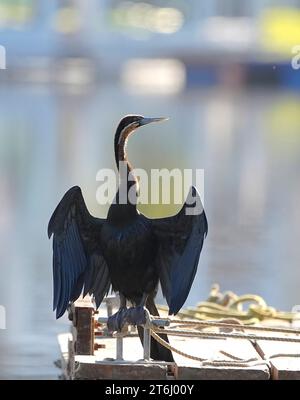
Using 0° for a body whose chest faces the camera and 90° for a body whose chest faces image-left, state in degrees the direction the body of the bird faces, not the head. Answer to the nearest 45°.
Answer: approximately 0°

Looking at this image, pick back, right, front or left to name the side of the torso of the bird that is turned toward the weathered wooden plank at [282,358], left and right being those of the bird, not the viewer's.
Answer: left
